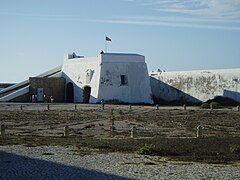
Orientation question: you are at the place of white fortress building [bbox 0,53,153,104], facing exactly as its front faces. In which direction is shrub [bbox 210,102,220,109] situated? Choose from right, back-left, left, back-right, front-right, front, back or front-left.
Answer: left

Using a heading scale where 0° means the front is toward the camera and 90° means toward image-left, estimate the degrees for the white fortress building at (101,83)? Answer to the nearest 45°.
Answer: approximately 45°

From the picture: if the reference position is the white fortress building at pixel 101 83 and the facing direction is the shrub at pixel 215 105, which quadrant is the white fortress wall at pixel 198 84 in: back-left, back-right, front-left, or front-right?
front-left

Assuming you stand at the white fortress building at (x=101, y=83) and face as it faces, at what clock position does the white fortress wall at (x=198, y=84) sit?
the white fortress wall at (x=198, y=84) is roughly at 8 o'clock from the white fortress building at (x=101, y=83).

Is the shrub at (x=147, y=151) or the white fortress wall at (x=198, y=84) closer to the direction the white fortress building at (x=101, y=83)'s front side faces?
the shrub

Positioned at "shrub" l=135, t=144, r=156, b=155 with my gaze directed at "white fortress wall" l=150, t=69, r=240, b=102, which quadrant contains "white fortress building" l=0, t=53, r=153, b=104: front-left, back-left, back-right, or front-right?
front-left

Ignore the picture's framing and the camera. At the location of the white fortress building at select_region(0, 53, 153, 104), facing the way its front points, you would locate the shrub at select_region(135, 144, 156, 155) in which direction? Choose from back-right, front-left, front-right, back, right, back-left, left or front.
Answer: front-left
